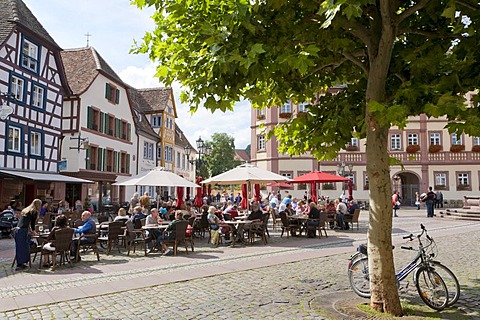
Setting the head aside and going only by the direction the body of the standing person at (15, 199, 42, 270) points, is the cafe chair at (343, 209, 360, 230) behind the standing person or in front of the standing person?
in front

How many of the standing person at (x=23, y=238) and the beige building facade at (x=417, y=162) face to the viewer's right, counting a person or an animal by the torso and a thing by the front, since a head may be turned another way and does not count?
1

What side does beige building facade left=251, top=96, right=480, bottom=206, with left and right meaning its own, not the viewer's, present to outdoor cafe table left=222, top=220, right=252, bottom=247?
front

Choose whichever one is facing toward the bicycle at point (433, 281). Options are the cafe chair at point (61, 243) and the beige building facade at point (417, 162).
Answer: the beige building facade

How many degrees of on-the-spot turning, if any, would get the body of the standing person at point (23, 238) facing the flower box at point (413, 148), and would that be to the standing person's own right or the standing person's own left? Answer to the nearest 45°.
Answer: approximately 45° to the standing person's own left

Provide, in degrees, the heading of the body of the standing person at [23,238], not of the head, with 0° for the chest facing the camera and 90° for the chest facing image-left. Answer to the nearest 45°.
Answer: approximately 270°

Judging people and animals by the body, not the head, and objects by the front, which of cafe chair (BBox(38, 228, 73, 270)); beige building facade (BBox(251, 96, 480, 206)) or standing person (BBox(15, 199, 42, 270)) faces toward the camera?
the beige building facade

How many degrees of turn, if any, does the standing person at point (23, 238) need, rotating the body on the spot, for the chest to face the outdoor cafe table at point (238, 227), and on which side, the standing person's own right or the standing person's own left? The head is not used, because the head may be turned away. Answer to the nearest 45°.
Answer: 0° — they already face it
